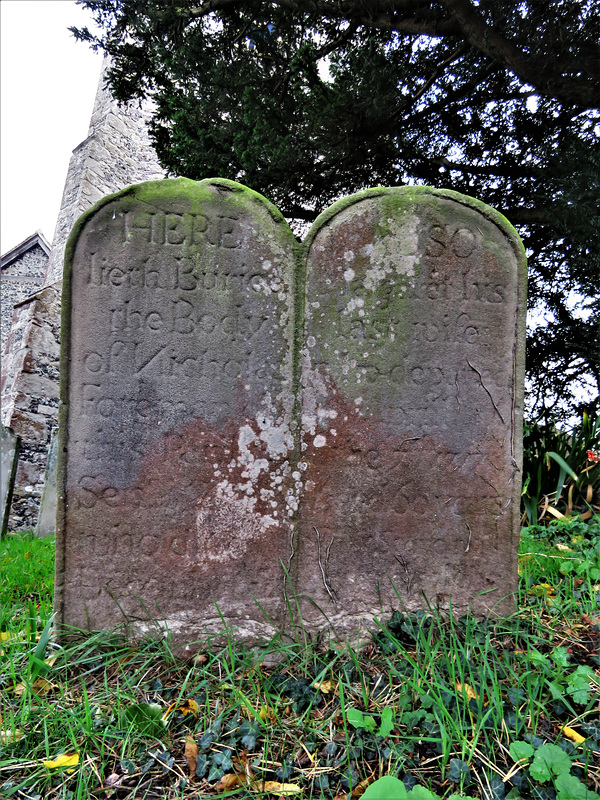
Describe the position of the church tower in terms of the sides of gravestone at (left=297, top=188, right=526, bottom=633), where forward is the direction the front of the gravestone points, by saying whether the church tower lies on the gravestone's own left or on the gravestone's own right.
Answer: on the gravestone's own right

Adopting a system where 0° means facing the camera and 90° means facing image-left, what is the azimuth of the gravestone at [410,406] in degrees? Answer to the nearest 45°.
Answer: approximately 0°

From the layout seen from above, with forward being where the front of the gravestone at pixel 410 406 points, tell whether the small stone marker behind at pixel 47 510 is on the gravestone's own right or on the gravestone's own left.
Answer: on the gravestone's own right

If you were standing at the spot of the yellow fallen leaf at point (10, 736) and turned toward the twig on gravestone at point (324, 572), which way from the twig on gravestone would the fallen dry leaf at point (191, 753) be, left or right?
right
